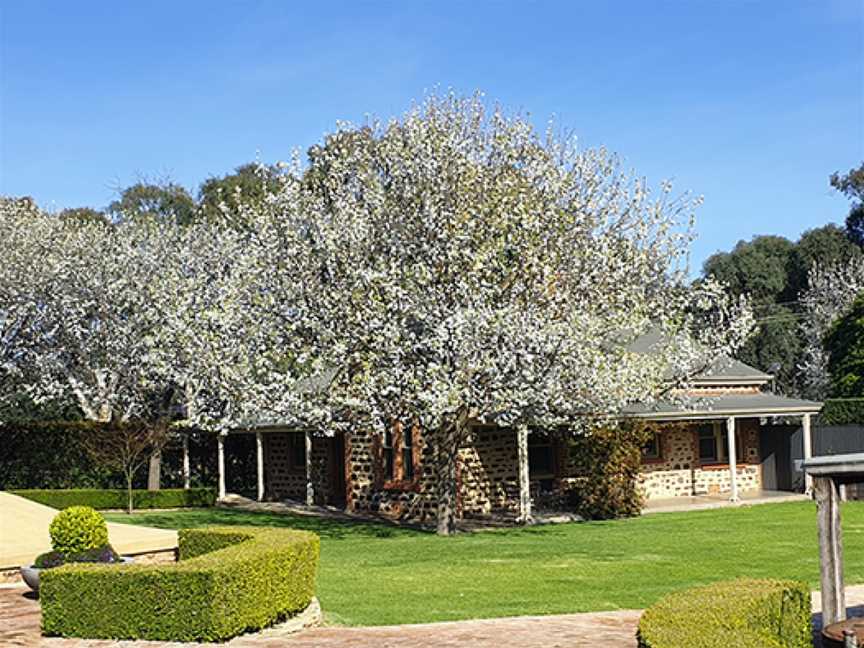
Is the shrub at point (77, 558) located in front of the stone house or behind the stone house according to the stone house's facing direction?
in front

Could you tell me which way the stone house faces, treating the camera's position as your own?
facing the viewer and to the left of the viewer

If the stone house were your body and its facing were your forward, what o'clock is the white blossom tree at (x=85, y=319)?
The white blossom tree is roughly at 2 o'clock from the stone house.

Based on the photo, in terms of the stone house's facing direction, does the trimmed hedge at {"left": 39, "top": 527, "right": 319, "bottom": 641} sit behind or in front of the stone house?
in front

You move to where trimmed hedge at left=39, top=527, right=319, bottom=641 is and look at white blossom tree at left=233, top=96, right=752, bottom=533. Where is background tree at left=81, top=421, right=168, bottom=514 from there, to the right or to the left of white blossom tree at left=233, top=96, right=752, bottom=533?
left

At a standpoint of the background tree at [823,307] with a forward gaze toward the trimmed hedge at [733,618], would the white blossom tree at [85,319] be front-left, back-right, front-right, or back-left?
front-right

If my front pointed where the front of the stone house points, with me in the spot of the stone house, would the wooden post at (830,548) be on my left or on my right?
on my left

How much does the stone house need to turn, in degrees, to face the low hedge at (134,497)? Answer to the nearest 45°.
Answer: approximately 45° to its right

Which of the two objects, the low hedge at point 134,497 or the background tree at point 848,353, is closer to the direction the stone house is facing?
the low hedge

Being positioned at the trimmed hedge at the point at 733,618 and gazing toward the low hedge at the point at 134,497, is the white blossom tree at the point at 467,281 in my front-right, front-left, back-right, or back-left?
front-right

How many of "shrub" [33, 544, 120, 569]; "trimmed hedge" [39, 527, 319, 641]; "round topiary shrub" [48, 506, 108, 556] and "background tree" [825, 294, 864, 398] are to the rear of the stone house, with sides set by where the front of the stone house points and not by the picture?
1

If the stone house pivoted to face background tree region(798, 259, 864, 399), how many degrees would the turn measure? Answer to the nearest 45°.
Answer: approximately 180°

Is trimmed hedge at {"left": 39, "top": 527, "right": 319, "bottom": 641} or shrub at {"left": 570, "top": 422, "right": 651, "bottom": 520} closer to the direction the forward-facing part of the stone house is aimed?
the trimmed hedge

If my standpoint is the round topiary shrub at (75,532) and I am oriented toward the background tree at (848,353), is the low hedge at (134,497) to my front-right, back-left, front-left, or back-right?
front-left

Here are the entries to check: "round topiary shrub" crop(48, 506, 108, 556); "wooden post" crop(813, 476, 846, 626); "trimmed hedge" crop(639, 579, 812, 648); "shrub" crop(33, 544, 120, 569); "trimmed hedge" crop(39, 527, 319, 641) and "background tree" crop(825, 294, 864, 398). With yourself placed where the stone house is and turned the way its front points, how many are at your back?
1

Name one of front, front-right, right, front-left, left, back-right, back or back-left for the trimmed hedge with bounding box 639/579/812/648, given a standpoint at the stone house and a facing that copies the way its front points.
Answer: front-left

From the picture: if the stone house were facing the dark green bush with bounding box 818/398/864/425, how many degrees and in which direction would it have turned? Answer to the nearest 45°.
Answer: approximately 135° to its left

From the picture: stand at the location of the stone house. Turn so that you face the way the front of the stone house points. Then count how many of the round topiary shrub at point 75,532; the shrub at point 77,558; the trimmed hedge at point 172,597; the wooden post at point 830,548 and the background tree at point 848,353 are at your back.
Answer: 1
